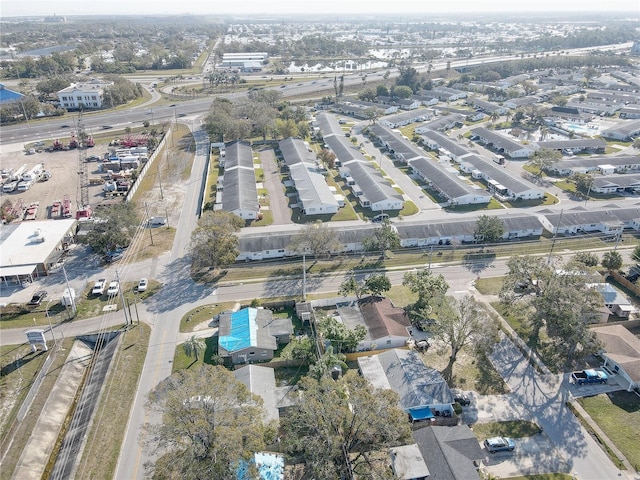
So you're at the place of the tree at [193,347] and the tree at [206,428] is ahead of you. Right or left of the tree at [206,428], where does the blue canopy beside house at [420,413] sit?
left

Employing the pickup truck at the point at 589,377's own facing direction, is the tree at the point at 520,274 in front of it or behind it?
behind

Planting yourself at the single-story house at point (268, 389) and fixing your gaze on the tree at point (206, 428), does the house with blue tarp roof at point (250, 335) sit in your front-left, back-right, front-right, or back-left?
back-right

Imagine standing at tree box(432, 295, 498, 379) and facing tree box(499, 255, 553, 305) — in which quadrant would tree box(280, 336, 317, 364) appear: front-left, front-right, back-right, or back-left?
back-left

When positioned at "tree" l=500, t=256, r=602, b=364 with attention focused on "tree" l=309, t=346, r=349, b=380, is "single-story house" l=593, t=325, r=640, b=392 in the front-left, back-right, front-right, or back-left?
back-left

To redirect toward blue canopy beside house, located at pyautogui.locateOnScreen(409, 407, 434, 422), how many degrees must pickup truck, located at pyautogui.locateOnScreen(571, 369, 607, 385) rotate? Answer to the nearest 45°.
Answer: approximately 135° to its right

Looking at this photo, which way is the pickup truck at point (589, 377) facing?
to the viewer's right

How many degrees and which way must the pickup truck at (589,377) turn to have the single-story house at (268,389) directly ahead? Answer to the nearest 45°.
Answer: approximately 135° to its right

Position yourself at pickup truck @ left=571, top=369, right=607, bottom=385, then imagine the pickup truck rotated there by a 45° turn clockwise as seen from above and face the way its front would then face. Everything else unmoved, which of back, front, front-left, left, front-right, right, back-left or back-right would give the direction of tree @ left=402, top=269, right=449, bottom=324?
back-right

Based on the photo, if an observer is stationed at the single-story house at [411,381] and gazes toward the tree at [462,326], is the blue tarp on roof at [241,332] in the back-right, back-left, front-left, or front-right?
back-left
